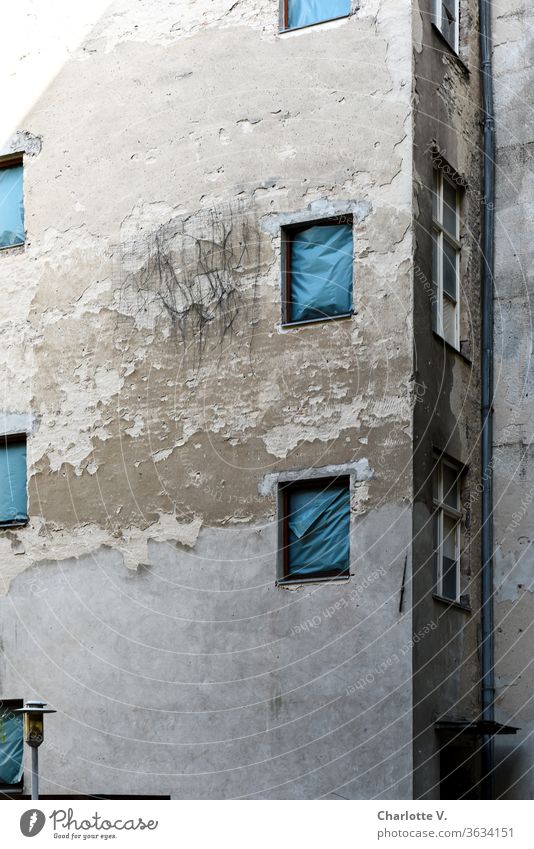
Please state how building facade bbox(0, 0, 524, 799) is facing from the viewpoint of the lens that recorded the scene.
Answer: facing the viewer
